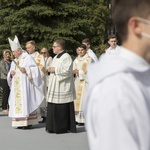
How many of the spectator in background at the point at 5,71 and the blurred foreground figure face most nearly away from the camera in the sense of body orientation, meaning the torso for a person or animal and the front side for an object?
0

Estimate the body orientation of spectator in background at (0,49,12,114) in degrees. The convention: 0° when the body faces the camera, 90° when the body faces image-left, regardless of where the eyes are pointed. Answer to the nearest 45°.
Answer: approximately 315°

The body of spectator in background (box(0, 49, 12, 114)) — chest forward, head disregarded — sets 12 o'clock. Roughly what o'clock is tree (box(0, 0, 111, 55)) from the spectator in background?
The tree is roughly at 8 o'clock from the spectator in background.

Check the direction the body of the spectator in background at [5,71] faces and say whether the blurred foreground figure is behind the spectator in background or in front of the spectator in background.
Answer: in front

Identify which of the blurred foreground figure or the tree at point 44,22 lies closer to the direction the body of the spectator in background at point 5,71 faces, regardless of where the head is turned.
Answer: the blurred foreground figure
